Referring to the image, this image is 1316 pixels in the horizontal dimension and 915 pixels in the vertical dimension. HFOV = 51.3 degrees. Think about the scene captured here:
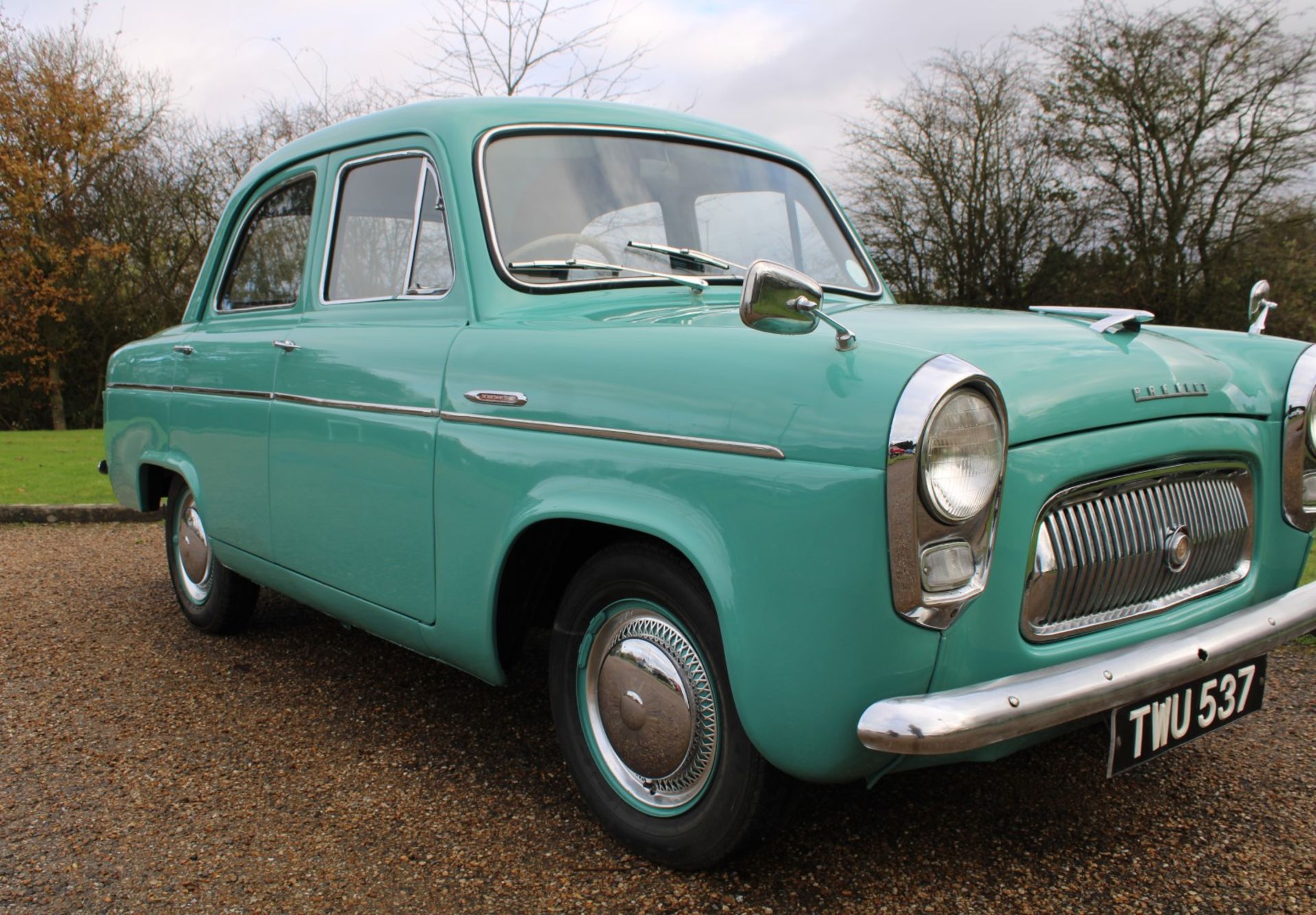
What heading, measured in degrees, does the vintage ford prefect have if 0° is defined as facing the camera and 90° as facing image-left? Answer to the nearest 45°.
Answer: approximately 315°

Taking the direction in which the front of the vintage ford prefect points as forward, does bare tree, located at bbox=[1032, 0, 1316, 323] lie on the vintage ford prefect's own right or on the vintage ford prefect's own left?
on the vintage ford prefect's own left

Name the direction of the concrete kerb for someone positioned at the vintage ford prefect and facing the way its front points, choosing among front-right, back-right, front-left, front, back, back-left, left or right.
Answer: back

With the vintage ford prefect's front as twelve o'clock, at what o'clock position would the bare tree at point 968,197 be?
The bare tree is roughly at 8 o'clock from the vintage ford prefect.
